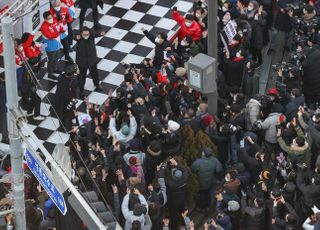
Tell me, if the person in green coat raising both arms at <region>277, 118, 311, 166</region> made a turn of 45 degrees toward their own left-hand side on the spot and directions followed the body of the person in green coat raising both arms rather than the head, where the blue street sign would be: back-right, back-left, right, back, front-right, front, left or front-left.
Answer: front-left

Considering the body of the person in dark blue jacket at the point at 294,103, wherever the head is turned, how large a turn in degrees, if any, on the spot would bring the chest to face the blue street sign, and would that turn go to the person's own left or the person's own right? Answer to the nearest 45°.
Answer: approximately 90° to the person's own left

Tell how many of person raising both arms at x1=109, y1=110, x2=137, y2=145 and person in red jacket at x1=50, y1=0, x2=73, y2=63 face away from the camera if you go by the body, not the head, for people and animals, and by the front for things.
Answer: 1

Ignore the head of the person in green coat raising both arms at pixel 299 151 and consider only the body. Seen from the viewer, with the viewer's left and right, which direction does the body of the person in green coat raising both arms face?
facing away from the viewer and to the left of the viewer

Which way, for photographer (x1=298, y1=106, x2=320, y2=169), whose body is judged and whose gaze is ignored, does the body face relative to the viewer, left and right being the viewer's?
facing to the left of the viewer

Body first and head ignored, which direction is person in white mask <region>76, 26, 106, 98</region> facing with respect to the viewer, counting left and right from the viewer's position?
facing the viewer

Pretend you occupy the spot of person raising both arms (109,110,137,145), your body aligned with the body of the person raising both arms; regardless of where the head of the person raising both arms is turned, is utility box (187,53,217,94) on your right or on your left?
on your right

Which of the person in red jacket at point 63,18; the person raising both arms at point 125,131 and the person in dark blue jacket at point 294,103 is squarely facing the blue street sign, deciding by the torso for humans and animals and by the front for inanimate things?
the person in red jacket

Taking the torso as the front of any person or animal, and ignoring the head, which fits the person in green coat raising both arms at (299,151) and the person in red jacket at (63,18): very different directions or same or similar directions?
very different directions

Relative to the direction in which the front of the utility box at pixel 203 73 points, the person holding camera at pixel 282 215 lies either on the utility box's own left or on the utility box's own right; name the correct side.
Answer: on the utility box's own left

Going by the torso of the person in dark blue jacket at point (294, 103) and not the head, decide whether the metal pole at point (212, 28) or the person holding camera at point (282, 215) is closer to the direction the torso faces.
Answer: the metal pole

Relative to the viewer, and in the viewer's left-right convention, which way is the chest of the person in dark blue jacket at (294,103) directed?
facing away from the viewer and to the left of the viewer

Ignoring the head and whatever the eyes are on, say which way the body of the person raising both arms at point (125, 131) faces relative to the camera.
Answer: away from the camera

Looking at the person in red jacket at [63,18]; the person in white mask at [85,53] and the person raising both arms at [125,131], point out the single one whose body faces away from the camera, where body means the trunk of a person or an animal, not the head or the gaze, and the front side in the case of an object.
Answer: the person raising both arms

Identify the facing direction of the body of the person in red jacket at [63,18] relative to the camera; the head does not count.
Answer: toward the camera

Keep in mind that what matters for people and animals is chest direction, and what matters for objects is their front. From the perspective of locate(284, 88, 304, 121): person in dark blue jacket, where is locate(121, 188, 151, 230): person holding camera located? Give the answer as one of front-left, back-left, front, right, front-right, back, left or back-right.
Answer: left
